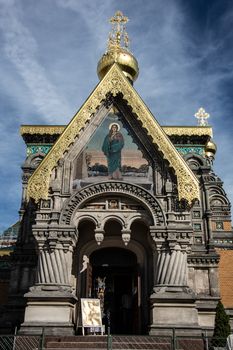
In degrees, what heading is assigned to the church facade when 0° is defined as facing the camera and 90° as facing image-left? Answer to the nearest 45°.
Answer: approximately 0°

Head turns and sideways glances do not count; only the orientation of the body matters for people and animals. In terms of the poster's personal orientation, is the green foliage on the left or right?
on its left

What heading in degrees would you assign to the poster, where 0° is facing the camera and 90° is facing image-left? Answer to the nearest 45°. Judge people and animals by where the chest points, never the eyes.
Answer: approximately 0°
